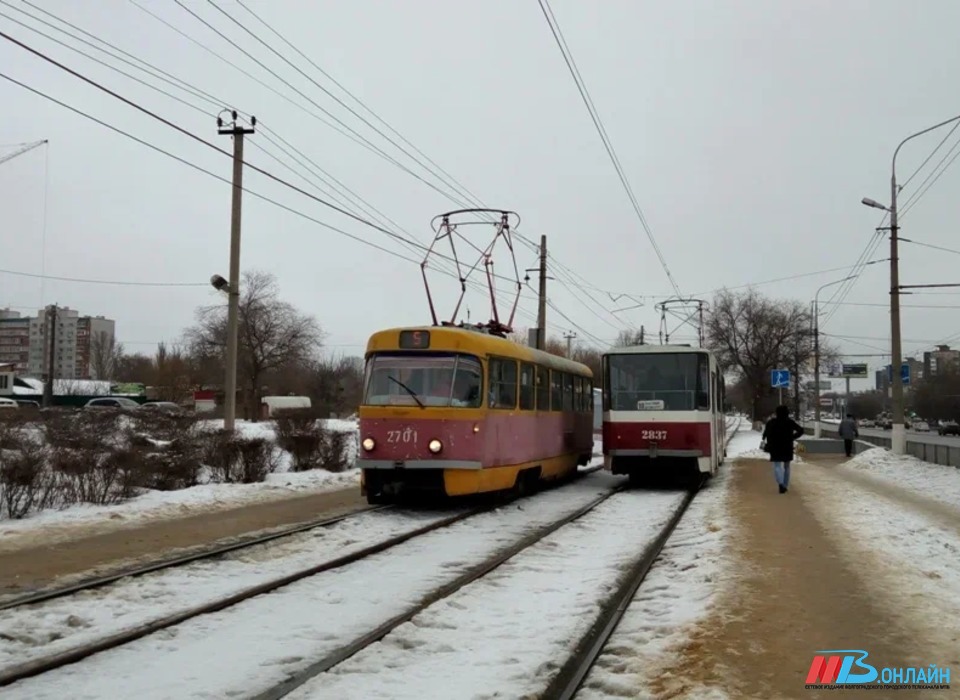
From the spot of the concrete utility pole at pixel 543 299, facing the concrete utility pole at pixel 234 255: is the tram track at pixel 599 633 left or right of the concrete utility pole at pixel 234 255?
left

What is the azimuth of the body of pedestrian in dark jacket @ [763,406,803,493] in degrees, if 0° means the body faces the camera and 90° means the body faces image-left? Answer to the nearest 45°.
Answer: approximately 180°

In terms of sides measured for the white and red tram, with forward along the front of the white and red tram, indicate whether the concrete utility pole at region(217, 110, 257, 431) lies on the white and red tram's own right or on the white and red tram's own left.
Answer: on the white and red tram's own left

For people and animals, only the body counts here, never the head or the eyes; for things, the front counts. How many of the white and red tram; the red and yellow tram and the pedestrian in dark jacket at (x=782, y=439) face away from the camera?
2

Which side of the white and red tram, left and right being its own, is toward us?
back

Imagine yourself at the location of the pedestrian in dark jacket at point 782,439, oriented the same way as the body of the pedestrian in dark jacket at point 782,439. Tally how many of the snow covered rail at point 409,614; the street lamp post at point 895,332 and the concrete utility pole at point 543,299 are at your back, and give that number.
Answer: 1

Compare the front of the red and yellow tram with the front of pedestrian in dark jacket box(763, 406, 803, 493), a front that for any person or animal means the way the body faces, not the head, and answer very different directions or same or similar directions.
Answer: very different directions

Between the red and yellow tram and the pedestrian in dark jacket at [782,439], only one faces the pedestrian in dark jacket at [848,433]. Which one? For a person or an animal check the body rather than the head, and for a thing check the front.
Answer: the pedestrian in dark jacket at [782,439]

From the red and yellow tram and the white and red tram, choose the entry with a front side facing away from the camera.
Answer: the white and red tram

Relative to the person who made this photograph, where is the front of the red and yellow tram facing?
facing the viewer and to the left of the viewer

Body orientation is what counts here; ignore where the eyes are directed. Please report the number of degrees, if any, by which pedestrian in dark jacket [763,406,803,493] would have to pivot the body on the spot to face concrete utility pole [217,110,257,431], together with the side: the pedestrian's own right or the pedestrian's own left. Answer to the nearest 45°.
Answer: approximately 90° to the pedestrian's own left

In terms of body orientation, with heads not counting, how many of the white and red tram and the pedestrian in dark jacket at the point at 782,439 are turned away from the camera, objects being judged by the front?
2

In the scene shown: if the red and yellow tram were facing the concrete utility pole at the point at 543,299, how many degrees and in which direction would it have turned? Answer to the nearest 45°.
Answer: approximately 135° to its right
